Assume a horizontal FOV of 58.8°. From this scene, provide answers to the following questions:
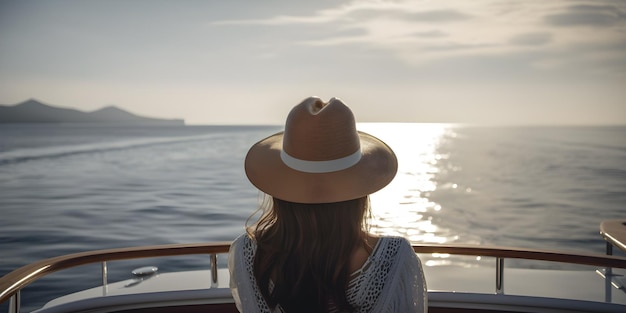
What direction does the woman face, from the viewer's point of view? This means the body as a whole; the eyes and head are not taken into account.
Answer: away from the camera

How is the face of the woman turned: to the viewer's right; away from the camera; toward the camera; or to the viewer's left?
away from the camera
